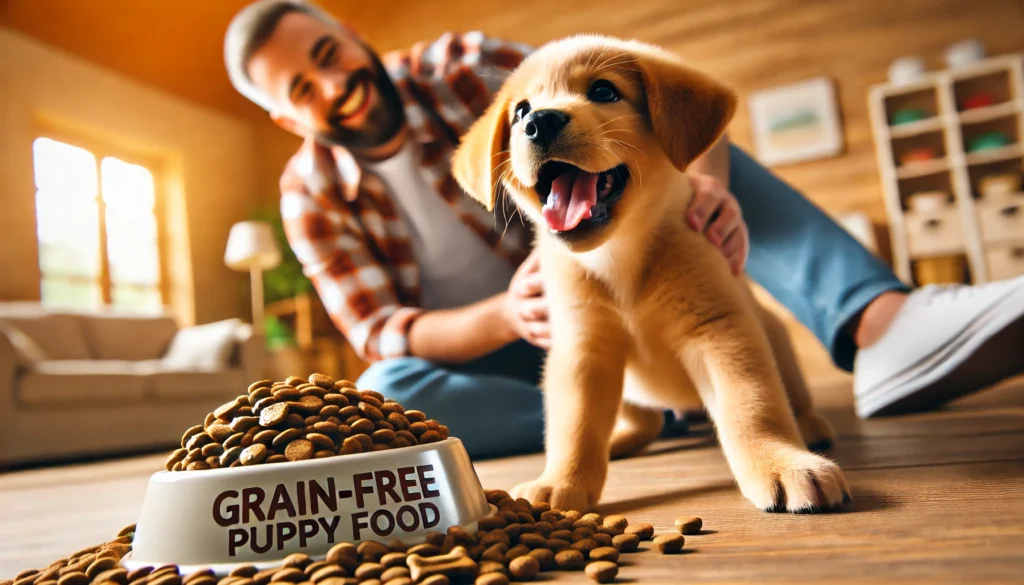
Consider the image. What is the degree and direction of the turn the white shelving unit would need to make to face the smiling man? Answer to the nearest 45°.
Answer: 0° — it already faces them

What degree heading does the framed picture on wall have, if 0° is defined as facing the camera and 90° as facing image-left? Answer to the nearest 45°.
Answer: approximately 0°

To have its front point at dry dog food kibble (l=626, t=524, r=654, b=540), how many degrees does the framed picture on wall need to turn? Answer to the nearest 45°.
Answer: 0° — it already faces it

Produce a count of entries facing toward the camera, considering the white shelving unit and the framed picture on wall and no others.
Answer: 2

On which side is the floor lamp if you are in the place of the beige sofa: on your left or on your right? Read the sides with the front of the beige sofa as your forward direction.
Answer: on your left

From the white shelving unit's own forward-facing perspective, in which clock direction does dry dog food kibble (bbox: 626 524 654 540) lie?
The dry dog food kibble is roughly at 12 o'clock from the white shelving unit.

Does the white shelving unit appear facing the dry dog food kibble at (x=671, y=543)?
yes

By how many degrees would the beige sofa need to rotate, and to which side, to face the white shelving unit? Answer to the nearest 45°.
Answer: approximately 45° to its left

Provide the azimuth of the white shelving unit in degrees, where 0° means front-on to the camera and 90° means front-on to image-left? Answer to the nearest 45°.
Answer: approximately 0°

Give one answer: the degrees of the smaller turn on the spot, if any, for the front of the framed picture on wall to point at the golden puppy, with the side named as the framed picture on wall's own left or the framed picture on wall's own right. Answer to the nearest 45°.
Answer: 0° — it already faces it
